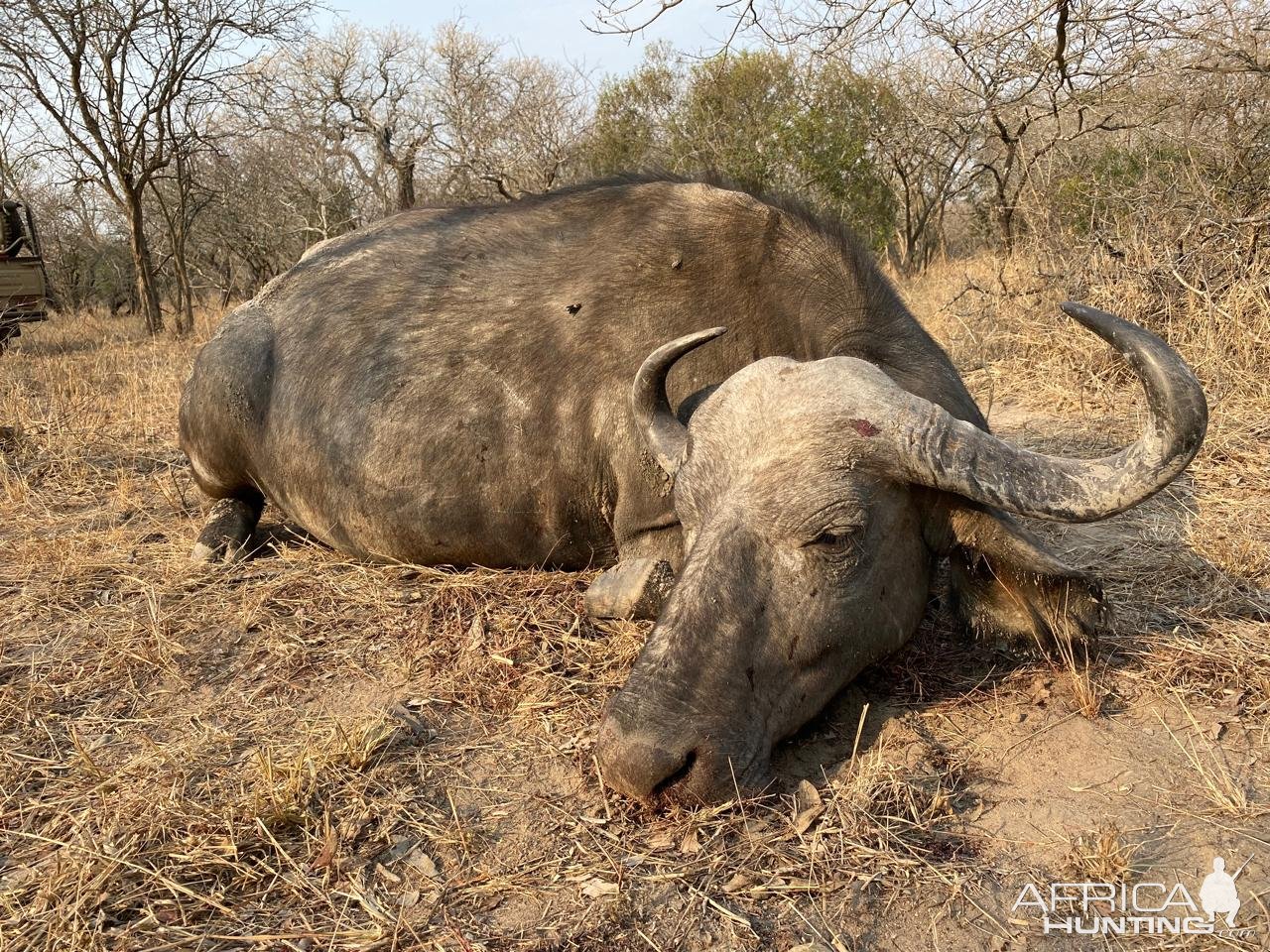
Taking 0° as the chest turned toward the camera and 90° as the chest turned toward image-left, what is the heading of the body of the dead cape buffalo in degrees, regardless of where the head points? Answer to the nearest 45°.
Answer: approximately 315°
